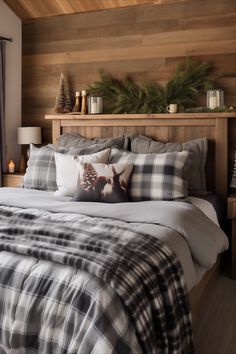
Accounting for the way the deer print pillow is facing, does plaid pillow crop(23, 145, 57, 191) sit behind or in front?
behind

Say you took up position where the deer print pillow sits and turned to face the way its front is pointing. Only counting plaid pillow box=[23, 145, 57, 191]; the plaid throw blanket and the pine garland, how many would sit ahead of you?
1

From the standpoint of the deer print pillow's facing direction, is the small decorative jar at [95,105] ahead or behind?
behind

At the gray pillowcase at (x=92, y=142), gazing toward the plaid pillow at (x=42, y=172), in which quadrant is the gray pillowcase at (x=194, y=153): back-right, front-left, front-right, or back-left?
back-left

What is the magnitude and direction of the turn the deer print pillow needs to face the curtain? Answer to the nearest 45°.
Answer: approximately 135° to its right

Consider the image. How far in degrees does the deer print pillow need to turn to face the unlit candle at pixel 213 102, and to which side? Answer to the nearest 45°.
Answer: approximately 135° to its left

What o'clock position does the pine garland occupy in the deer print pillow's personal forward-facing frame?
The pine garland is roughly at 7 o'clock from the deer print pillow.

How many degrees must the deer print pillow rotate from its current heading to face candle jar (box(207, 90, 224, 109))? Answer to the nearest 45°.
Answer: approximately 135° to its left

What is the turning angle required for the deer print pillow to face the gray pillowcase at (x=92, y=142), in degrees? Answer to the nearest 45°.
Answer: approximately 180°

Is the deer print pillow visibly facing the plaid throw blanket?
yes
